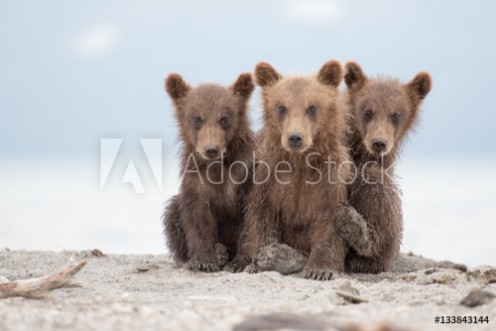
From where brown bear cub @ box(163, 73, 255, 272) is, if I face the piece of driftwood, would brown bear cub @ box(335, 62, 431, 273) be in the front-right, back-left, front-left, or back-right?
back-left

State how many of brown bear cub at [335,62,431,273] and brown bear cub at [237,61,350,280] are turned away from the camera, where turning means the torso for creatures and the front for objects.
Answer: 0

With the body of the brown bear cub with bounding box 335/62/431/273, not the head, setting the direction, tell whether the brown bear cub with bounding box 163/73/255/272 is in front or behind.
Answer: in front

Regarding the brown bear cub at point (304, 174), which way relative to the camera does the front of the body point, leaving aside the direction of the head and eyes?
toward the camera

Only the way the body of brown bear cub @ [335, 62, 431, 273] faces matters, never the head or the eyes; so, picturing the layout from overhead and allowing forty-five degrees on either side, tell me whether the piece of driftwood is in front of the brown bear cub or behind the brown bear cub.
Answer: in front

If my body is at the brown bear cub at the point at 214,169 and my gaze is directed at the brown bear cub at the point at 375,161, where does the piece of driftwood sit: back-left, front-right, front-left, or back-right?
back-right

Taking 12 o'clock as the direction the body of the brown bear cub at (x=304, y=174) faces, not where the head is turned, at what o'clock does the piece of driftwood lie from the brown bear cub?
The piece of driftwood is roughly at 2 o'clock from the brown bear cub.

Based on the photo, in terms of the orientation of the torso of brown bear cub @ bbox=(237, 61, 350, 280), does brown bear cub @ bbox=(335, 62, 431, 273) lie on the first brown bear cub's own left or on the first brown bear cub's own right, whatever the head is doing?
on the first brown bear cub's own left

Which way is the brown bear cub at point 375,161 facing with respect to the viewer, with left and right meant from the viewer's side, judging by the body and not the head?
facing the viewer and to the left of the viewer
